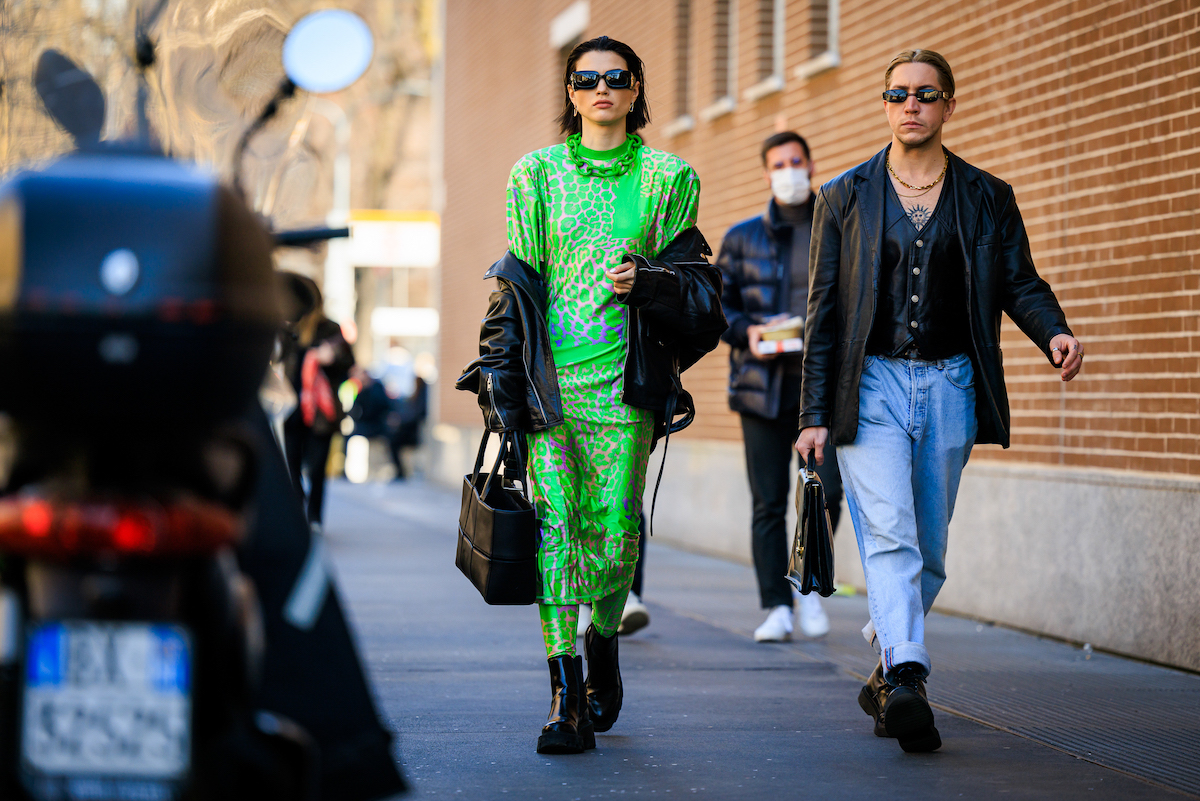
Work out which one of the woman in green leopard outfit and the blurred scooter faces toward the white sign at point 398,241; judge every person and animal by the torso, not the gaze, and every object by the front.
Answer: the blurred scooter

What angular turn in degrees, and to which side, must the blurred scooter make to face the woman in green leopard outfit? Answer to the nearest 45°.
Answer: approximately 45° to its right

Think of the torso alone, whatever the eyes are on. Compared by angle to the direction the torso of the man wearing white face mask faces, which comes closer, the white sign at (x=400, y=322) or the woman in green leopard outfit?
the woman in green leopard outfit

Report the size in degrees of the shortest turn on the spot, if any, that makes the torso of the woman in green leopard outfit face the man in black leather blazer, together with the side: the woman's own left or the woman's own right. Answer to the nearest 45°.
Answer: approximately 90° to the woman's own left

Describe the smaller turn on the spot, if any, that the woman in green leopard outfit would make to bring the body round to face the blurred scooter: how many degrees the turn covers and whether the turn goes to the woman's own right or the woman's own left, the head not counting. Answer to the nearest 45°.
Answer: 0° — they already face it

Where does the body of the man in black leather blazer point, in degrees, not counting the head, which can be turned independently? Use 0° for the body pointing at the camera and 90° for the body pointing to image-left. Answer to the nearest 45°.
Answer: approximately 0°

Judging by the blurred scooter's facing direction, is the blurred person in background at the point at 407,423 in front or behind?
in front

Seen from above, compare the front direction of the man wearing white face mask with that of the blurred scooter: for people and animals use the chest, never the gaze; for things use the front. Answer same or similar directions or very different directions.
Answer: very different directions

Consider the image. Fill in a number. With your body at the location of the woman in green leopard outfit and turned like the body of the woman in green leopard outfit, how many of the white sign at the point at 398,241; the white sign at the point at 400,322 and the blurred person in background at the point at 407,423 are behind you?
3

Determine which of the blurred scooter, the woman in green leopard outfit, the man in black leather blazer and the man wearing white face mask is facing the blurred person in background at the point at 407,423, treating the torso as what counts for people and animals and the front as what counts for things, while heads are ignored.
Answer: the blurred scooter

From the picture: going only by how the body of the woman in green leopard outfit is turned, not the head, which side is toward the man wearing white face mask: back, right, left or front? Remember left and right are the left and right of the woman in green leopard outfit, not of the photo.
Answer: back

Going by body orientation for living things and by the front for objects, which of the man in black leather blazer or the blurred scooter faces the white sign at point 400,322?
the blurred scooter

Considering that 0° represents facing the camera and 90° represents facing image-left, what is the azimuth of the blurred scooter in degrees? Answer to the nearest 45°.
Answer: approximately 180°
